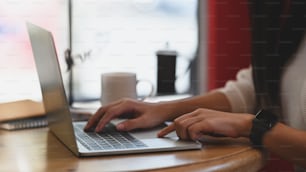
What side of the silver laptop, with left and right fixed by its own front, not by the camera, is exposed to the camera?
right

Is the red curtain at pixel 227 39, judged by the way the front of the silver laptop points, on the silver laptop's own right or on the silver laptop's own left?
on the silver laptop's own left
